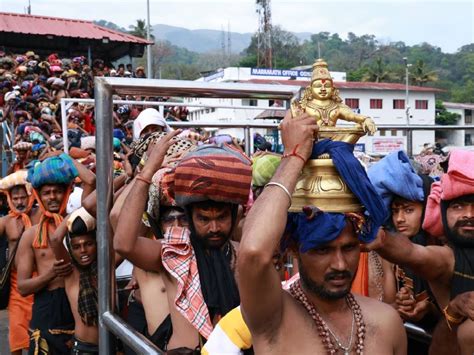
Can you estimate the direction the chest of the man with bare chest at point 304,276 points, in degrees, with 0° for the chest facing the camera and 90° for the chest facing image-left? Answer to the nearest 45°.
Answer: approximately 315°

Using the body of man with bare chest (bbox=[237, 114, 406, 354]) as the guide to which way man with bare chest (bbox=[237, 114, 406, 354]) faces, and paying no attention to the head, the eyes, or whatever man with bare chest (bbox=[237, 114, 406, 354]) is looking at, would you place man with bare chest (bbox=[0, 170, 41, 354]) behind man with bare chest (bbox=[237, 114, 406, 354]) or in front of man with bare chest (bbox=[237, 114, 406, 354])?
behind

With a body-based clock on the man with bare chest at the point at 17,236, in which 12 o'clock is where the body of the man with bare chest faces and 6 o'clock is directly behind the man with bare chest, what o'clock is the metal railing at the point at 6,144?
The metal railing is roughly at 6 o'clock from the man with bare chest.

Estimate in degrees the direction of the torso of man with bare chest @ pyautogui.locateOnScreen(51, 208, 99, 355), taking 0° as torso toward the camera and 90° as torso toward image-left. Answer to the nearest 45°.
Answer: approximately 315°

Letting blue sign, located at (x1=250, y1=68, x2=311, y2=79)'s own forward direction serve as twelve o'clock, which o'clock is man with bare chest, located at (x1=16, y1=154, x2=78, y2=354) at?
The man with bare chest is roughly at 12 o'clock from the blue sign.
